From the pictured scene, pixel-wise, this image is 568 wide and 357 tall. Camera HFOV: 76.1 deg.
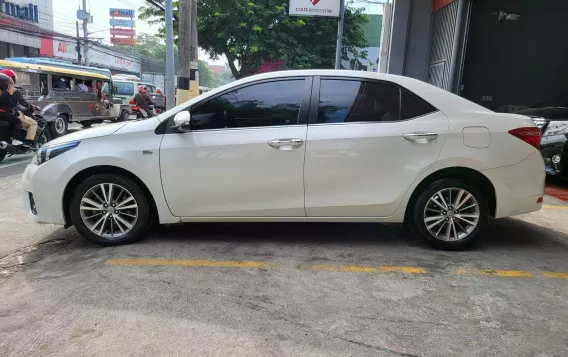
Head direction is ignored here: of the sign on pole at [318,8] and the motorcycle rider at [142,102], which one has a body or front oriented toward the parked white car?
the sign on pole

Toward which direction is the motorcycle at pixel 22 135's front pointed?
to the viewer's right

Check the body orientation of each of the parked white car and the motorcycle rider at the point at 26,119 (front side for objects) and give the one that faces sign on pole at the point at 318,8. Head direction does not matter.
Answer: the motorcycle rider

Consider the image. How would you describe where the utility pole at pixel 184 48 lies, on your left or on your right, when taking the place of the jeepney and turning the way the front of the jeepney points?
on your left

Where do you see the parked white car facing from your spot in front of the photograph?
facing to the left of the viewer

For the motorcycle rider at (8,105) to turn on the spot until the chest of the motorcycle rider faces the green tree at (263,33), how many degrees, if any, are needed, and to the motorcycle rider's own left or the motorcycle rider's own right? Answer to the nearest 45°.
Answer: approximately 45° to the motorcycle rider's own left
